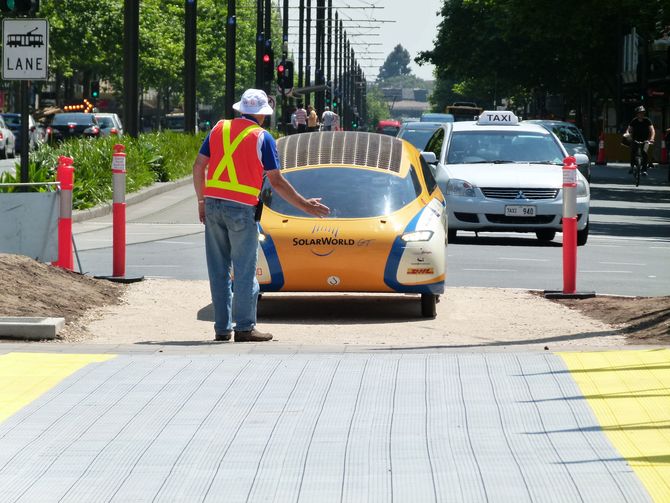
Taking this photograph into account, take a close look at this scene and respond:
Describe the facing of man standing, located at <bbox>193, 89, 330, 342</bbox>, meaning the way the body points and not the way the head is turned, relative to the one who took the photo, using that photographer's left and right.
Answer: facing away from the viewer and to the right of the viewer

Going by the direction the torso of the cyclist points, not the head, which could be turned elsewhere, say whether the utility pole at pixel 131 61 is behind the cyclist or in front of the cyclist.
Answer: in front

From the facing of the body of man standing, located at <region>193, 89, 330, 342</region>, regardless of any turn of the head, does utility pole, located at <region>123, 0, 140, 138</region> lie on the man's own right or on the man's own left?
on the man's own left

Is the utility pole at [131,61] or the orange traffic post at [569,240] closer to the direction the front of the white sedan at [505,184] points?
the orange traffic post

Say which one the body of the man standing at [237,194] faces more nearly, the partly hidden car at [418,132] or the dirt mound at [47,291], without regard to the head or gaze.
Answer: the partly hidden car
